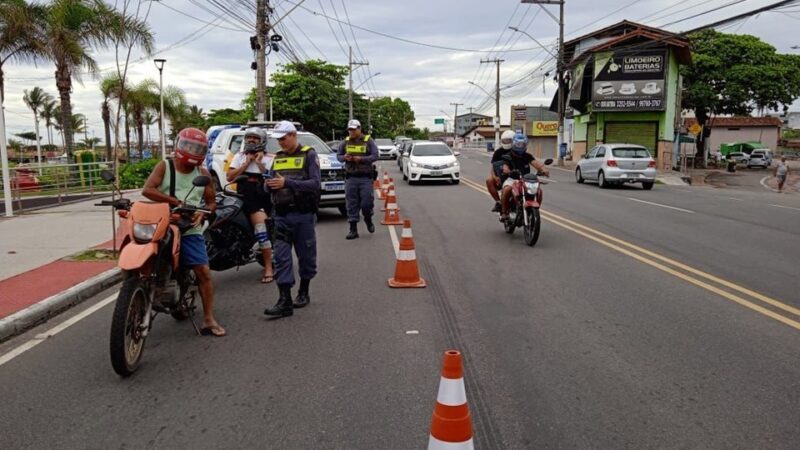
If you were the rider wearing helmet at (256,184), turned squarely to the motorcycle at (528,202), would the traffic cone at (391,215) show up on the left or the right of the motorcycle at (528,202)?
left

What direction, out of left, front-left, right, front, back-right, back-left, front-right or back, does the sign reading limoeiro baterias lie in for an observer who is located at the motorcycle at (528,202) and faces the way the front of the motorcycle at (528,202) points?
back-left

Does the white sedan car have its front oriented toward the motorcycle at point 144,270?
yes

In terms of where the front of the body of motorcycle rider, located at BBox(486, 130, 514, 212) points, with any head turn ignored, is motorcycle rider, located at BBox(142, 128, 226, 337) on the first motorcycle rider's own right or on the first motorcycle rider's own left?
on the first motorcycle rider's own right

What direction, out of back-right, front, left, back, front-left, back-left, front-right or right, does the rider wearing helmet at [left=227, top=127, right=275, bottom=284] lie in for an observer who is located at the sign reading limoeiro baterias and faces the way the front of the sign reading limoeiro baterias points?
front

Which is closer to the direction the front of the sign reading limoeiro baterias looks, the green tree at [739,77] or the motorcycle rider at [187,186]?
the motorcycle rider

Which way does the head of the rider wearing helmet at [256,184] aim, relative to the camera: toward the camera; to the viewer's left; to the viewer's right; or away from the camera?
toward the camera

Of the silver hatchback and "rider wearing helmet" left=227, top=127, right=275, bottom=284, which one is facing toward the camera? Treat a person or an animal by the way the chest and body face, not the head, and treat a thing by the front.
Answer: the rider wearing helmet

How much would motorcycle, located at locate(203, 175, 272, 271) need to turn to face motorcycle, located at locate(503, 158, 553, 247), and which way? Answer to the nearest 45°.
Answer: approximately 135° to its left

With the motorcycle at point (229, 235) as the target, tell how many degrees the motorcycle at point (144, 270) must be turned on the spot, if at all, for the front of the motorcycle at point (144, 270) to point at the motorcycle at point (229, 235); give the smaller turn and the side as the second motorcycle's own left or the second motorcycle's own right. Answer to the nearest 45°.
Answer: approximately 135° to the second motorcycle's own right

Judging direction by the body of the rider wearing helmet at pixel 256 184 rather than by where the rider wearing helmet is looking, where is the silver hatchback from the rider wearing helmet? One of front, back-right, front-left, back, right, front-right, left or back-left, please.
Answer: back-left

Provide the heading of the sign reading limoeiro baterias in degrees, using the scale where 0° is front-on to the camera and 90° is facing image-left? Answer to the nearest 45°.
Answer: approximately 0°

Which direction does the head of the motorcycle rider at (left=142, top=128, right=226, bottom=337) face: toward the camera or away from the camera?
toward the camera

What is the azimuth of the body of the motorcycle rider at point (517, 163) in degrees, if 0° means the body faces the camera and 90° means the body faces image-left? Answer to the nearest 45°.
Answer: approximately 315°

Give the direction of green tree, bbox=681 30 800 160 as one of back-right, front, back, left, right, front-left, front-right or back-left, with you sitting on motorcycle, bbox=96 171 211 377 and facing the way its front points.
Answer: back

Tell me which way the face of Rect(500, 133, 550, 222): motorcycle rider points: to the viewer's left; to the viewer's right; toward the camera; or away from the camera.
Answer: toward the camera

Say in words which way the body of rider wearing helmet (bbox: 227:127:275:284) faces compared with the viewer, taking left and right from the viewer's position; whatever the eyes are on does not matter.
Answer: facing the viewer
